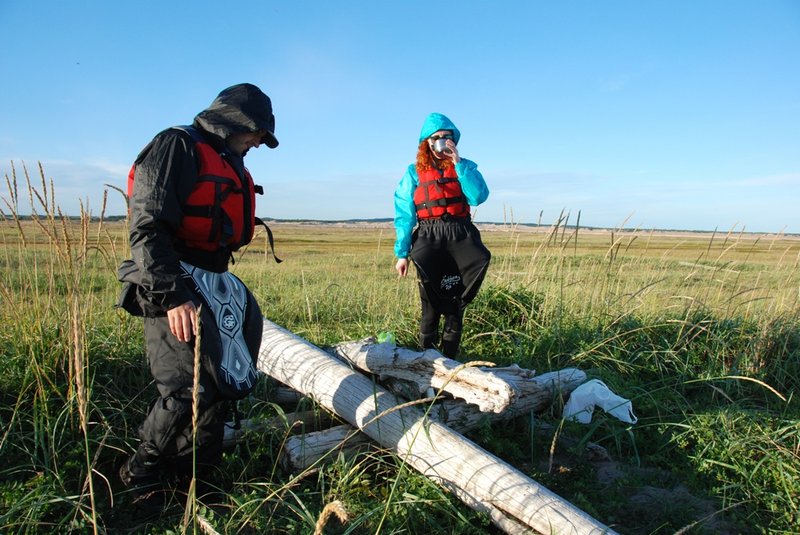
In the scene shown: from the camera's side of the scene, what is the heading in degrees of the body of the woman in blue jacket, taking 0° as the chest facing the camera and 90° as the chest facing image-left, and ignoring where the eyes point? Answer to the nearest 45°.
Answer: approximately 0°

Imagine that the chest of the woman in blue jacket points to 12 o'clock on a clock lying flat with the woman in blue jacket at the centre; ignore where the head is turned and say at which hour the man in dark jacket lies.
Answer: The man in dark jacket is roughly at 1 o'clock from the woman in blue jacket.

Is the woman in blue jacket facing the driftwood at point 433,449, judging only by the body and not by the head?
yes

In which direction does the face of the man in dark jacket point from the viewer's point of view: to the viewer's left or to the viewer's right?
to the viewer's right

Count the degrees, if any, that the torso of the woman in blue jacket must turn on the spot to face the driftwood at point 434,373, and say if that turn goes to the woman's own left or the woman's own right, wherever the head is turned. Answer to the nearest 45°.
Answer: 0° — they already face it

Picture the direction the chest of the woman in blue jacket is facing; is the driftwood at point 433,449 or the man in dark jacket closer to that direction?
the driftwood
